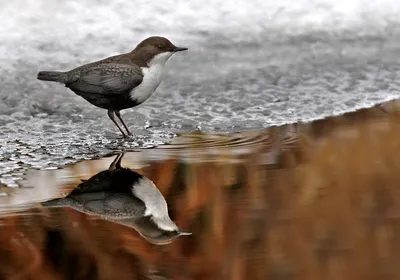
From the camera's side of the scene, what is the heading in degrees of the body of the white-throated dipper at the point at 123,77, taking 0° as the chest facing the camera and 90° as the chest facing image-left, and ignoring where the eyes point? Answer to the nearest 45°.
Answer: approximately 270°
